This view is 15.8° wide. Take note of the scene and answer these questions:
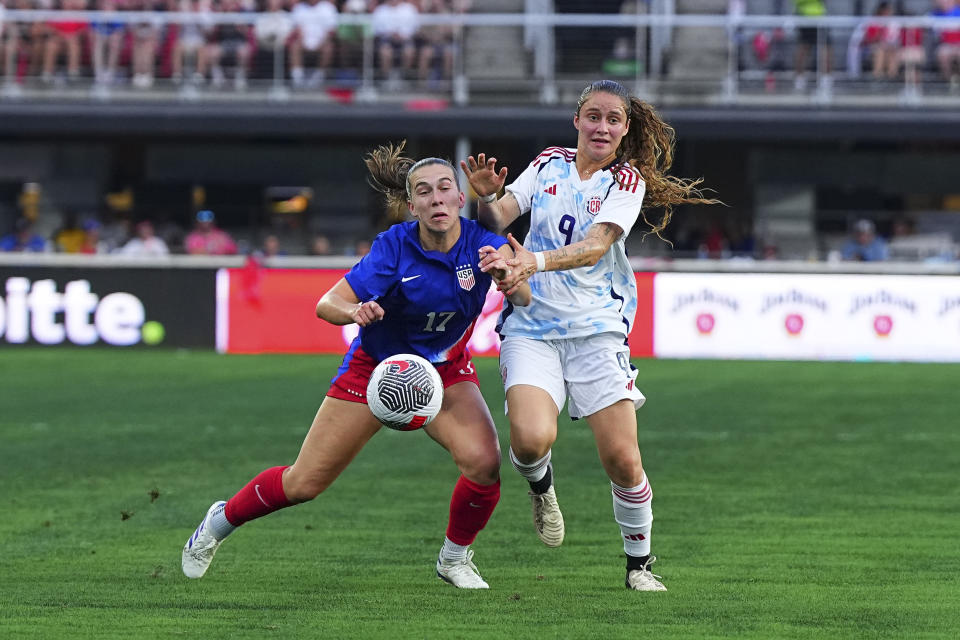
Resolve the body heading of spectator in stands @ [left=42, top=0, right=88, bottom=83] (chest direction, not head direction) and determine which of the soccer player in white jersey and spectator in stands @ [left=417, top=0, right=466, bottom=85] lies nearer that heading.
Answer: the soccer player in white jersey

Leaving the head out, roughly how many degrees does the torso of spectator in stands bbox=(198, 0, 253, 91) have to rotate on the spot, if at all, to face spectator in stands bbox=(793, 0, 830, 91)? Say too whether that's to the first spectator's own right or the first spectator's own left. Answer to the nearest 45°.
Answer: approximately 90° to the first spectator's own left

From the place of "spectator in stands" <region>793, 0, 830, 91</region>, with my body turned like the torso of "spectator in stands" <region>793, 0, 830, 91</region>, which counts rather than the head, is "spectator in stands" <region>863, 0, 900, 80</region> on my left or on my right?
on my left

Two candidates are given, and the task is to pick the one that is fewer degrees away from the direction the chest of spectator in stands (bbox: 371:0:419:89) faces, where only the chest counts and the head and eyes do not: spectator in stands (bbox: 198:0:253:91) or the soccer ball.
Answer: the soccer ball
